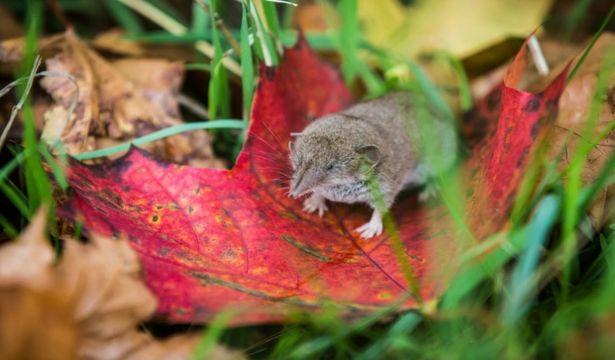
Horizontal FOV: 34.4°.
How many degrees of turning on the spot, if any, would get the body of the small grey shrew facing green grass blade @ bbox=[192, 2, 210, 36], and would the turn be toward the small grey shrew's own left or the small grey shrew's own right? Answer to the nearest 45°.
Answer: approximately 90° to the small grey shrew's own right

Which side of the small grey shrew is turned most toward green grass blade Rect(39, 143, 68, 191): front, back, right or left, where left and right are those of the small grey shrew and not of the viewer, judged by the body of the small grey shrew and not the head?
front

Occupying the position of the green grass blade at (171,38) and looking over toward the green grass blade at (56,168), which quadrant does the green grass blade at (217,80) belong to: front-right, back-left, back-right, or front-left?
front-left

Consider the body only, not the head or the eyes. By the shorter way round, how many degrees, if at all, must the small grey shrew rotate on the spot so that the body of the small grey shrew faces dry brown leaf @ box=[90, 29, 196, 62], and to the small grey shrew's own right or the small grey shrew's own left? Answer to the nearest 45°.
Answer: approximately 90° to the small grey shrew's own right

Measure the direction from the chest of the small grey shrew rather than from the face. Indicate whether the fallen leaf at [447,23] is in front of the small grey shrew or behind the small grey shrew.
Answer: behind

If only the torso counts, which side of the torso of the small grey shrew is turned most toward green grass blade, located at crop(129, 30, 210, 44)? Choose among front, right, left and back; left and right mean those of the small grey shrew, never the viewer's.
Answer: right

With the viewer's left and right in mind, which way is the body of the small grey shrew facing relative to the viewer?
facing the viewer and to the left of the viewer

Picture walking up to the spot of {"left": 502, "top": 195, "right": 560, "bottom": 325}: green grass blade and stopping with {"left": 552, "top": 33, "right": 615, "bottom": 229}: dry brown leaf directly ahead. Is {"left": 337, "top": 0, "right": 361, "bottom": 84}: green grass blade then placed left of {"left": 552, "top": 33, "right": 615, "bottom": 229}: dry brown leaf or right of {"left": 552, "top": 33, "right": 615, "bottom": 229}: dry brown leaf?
left

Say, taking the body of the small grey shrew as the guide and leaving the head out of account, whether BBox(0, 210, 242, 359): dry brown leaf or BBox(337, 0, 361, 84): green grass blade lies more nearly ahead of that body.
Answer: the dry brown leaf
